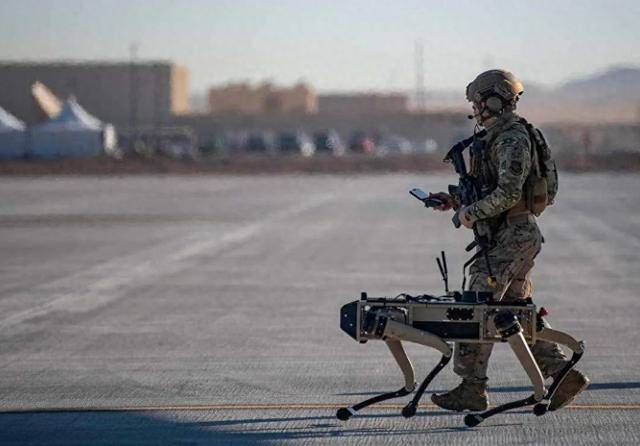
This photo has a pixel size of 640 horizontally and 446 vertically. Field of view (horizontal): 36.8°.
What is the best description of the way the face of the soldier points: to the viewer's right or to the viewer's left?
to the viewer's left

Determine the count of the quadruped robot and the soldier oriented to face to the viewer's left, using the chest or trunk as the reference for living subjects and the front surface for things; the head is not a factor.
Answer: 2

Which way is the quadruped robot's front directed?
to the viewer's left

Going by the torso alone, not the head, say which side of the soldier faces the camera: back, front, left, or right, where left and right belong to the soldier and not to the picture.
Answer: left
